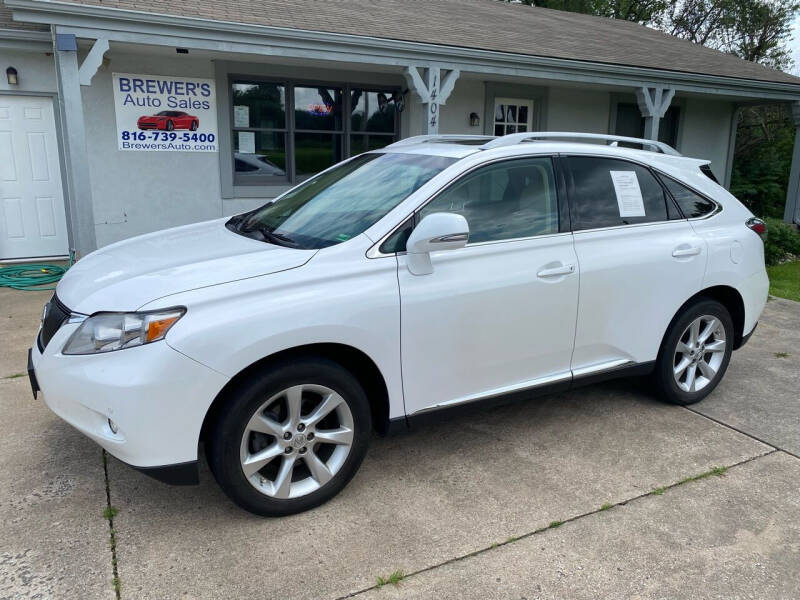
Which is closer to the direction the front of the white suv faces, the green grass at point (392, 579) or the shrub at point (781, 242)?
the green grass

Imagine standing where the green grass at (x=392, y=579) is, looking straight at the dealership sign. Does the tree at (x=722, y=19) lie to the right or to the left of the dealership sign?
right

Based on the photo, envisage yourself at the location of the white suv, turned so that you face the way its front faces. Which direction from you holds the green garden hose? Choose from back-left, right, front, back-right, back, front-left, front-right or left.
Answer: right

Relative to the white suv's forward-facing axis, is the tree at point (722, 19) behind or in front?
behind

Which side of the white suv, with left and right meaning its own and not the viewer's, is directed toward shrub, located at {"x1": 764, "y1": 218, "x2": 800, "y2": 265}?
back

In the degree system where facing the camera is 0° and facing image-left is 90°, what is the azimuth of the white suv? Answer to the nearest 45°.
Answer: approximately 45°
